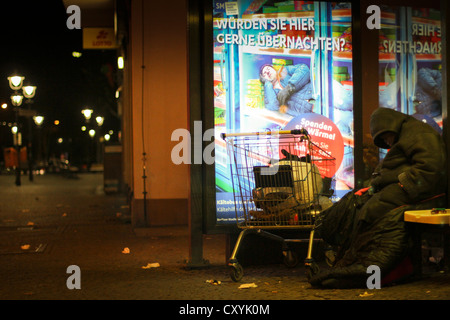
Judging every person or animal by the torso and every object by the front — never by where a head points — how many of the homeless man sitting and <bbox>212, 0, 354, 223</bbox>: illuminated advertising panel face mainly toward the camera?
1

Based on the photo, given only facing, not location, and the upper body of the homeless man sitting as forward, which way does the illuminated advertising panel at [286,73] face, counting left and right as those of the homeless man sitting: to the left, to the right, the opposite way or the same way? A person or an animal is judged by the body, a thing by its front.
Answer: to the left

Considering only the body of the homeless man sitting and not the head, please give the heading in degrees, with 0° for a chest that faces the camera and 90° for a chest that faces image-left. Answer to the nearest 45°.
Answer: approximately 90°

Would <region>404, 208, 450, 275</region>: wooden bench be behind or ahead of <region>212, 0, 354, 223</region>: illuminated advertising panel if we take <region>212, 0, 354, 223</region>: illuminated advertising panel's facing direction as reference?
ahead

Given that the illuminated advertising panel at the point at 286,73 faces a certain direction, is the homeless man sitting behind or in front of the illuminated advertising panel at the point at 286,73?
in front

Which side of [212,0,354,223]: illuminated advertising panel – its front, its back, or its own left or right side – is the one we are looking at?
front

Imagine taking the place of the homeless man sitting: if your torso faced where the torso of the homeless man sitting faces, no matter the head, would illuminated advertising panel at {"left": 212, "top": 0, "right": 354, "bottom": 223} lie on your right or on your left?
on your right
